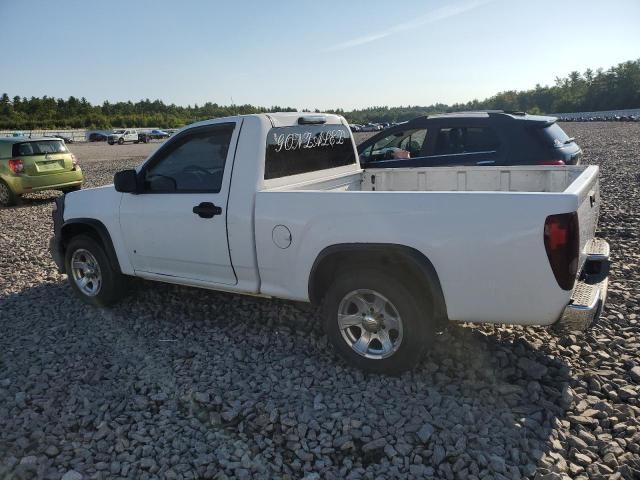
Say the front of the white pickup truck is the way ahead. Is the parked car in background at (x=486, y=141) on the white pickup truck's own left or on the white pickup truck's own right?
on the white pickup truck's own right

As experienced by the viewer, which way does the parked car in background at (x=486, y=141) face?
facing away from the viewer and to the left of the viewer

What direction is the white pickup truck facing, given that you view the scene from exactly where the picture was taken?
facing away from the viewer and to the left of the viewer

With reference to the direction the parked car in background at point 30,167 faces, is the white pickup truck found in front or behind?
behind

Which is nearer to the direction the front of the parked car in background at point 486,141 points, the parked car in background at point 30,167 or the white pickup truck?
the parked car in background

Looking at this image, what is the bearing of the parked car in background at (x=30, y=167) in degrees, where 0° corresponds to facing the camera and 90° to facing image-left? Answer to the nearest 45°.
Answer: approximately 135°
